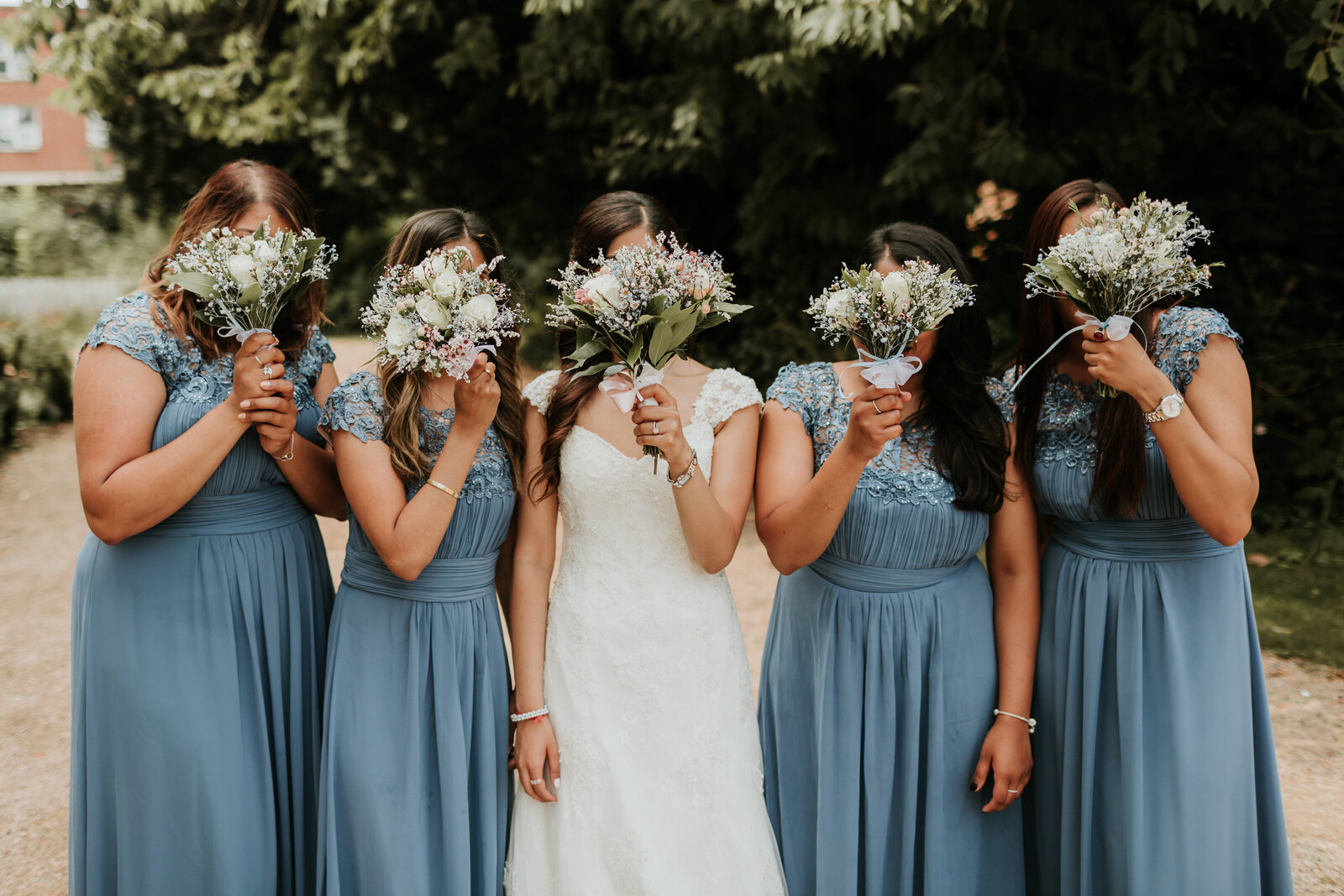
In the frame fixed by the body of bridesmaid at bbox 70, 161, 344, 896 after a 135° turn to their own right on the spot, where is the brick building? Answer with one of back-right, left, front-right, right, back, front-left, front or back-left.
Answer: right

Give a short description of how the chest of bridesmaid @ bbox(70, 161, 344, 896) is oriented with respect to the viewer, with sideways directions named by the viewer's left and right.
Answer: facing the viewer and to the right of the viewer

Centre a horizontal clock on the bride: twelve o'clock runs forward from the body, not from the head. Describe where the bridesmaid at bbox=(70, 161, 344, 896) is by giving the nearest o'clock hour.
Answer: The bridesmaid is roughly at 3 o'clock from the bride.

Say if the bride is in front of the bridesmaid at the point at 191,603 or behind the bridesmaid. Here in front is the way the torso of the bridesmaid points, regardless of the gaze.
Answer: in front

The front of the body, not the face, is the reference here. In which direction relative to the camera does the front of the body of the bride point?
toward the camera

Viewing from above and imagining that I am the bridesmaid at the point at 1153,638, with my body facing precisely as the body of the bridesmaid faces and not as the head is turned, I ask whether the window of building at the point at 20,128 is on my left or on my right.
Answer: on my right

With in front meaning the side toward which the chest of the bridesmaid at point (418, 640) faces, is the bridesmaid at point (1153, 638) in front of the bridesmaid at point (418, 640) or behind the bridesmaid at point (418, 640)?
in front

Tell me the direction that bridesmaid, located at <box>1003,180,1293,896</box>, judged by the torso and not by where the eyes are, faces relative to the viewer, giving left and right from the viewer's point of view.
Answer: facing the viewer and to the left of the viewer
